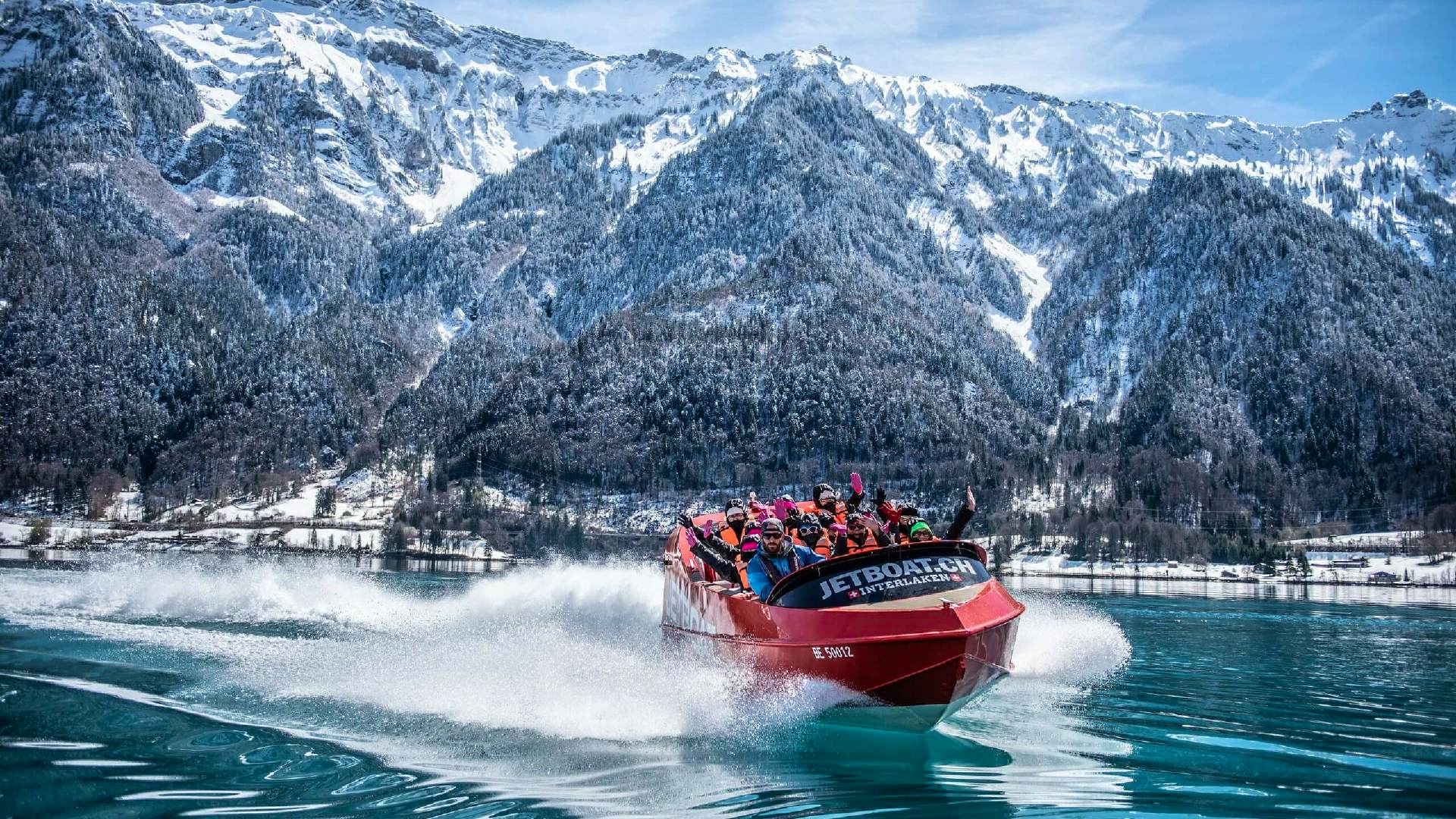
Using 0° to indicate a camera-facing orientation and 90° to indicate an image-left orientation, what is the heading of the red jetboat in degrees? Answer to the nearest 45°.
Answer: approximately 315°

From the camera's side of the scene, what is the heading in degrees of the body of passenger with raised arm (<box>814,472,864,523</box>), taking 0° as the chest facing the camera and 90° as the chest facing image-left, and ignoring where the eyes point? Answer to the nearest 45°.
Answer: approximately 315°

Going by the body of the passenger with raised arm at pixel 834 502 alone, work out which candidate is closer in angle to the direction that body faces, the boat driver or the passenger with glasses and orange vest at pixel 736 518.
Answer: the boat driver
